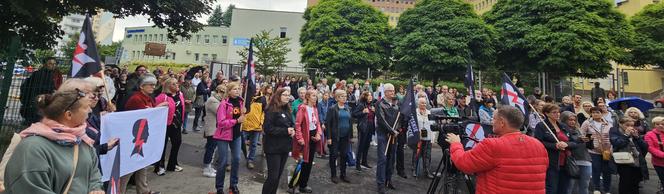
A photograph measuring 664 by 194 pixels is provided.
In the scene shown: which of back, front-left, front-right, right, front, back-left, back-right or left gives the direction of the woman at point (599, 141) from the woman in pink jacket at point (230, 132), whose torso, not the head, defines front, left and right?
front-left

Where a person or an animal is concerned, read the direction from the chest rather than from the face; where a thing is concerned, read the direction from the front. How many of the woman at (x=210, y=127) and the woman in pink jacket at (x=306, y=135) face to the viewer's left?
0

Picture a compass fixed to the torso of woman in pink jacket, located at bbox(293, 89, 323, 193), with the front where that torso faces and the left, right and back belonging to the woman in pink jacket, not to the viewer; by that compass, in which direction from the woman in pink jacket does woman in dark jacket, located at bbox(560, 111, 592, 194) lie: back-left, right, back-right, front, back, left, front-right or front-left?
front-left

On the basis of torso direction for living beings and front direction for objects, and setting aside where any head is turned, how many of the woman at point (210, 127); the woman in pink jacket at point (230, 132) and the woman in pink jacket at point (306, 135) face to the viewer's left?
0

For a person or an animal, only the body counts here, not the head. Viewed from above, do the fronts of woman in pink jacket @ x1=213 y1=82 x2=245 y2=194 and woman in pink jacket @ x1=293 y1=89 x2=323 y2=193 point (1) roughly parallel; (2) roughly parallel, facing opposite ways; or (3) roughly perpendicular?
roughly parallel

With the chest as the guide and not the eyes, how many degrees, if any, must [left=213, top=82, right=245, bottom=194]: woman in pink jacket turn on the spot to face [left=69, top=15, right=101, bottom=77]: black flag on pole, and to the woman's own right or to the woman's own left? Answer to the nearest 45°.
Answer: approximately 90° to the woman's own right

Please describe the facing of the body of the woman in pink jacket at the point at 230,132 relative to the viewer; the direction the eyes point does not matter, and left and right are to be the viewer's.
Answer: facing the viewer and to the right of the viewer

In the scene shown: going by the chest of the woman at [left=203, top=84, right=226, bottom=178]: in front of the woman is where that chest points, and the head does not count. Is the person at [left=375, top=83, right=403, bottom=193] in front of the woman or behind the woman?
in front

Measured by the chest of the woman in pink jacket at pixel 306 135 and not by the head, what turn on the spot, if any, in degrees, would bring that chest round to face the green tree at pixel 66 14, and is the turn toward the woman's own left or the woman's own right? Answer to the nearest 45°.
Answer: approximately 180°

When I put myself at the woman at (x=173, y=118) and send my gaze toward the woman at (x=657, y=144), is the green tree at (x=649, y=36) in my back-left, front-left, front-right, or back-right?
front-left
